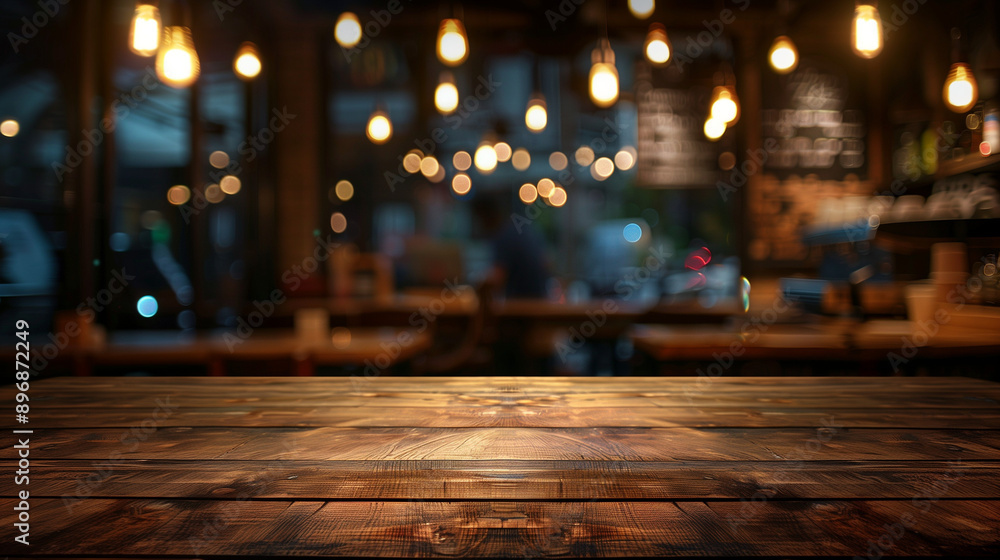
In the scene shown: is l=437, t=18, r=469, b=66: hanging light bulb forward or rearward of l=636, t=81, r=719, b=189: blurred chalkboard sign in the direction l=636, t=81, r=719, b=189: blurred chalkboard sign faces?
forward

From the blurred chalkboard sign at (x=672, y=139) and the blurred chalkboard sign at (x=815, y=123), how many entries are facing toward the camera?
2

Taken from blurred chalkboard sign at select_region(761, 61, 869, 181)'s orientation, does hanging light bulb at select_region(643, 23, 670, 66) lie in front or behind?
in front

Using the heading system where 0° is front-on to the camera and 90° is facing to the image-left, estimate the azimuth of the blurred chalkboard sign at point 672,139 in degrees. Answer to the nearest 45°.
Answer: approximately 0°

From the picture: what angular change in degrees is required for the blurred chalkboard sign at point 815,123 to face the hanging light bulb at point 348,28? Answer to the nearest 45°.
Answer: approximately 45° to its right

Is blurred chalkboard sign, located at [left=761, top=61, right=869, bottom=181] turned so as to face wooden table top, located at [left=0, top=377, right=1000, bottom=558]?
yes

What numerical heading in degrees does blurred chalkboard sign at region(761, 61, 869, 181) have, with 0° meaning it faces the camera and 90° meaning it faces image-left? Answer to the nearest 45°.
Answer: approximately 0°
